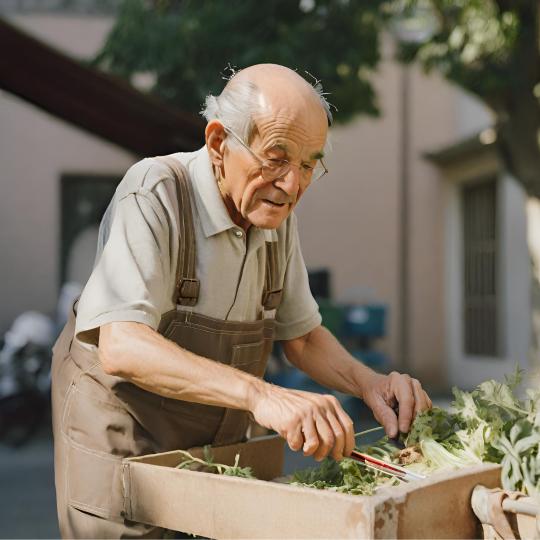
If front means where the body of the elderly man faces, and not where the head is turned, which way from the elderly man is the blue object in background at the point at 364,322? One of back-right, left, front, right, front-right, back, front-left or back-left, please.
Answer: back-left

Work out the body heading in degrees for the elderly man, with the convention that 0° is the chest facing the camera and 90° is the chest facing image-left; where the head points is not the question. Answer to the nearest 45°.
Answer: approximately 315°
